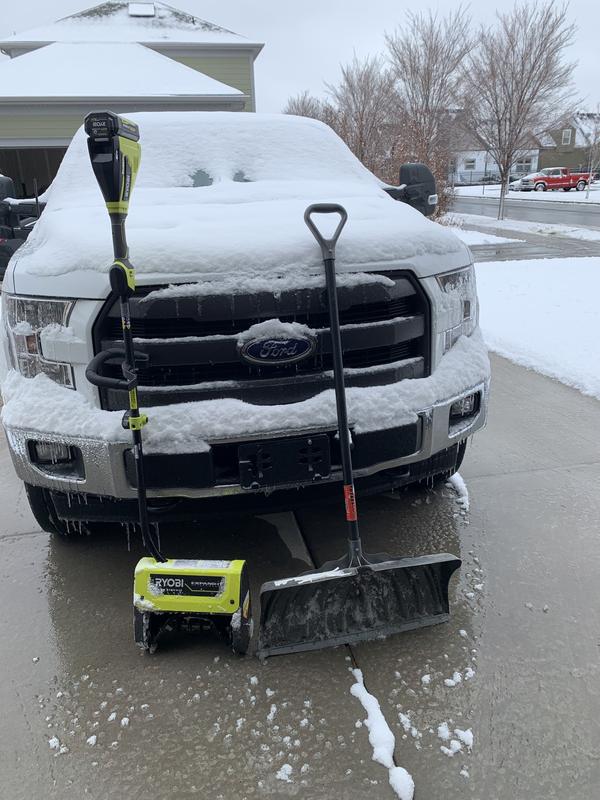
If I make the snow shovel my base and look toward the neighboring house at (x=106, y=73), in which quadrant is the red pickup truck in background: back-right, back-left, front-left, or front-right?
front-right

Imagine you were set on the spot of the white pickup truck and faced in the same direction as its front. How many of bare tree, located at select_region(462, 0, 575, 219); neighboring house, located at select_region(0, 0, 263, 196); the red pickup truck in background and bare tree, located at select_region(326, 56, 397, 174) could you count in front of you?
0

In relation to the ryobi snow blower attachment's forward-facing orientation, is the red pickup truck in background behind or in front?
behind

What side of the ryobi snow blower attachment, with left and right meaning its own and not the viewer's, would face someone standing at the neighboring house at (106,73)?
back

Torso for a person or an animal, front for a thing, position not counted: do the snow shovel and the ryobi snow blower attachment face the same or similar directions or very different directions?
same or similar directions

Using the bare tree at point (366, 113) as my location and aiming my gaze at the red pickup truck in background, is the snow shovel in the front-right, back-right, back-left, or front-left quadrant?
back-right

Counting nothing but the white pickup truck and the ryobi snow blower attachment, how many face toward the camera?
2

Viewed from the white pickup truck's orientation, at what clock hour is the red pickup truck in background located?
The red pickup truck in background is roughly at 7 o'clock from the white pickup truck.

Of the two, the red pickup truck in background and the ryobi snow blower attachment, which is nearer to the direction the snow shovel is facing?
the ryobi snow blower attachment

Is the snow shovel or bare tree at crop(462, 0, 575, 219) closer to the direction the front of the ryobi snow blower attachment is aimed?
the snow shovel

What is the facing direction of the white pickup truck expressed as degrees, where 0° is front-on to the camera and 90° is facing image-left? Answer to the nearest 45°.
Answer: approximately 0°

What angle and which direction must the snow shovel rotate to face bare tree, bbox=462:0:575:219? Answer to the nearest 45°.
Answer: approximately 180°

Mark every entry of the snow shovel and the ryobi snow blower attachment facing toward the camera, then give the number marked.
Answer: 2

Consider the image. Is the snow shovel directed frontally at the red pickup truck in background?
no

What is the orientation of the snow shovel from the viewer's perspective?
toward the camera

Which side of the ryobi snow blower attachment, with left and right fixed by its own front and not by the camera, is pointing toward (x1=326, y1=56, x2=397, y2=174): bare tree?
back

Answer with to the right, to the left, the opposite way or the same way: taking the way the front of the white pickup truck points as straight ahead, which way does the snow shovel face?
the same way

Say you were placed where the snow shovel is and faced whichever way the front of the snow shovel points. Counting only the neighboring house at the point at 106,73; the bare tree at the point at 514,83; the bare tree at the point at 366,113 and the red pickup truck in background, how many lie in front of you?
0
